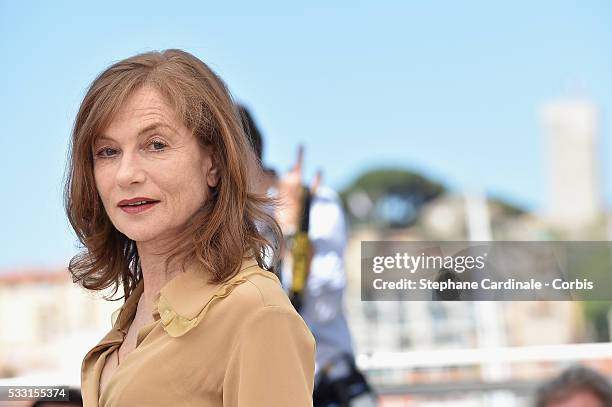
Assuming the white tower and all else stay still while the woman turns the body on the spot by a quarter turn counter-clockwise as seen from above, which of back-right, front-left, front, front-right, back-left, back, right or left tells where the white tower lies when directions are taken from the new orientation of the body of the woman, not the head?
left

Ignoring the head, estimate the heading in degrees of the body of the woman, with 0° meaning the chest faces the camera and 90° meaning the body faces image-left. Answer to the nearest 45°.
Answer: approximately 45°
